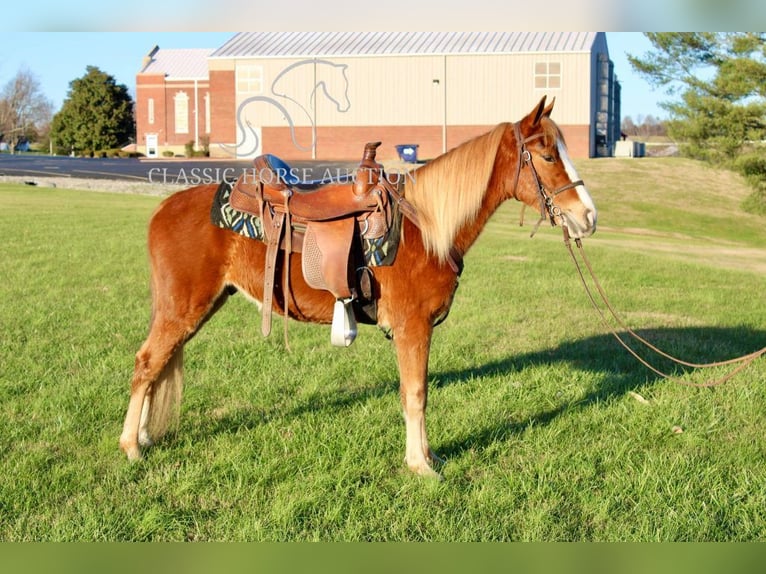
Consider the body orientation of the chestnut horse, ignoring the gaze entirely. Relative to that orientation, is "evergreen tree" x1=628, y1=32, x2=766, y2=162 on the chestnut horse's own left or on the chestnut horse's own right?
on the chestnut horse's own left

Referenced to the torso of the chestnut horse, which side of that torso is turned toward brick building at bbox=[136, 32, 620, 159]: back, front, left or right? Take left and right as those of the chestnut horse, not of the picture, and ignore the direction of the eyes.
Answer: left

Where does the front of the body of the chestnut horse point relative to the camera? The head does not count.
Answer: to the viewer's right
